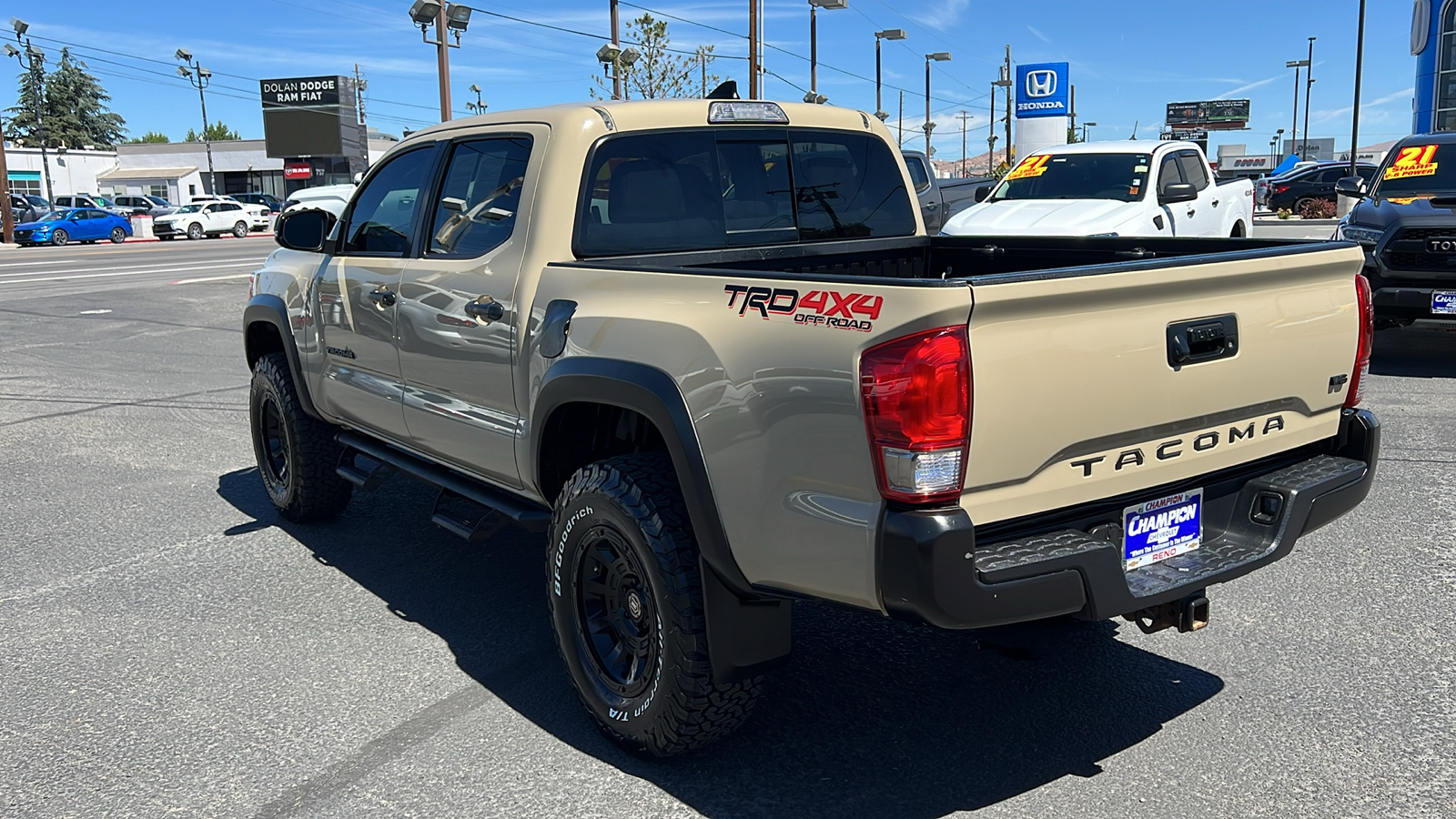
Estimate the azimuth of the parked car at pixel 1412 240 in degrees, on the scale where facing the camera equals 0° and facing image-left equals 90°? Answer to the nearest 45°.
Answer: approximately 0°

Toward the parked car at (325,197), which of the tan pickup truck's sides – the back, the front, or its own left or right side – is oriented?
front

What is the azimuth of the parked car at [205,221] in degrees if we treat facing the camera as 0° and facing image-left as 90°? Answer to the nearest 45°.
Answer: approximately 45°

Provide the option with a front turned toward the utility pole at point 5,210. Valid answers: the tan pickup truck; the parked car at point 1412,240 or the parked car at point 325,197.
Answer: the tan pickup truck

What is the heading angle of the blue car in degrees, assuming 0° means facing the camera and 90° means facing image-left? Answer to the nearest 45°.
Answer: approximately 45°

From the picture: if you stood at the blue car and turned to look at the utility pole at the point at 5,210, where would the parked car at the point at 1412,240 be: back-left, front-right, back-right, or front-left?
back-left

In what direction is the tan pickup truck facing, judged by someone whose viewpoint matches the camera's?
facing away from the viewer and to the left of the viewer

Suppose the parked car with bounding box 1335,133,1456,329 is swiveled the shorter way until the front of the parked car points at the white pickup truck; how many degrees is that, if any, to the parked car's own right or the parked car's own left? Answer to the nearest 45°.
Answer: approximately 135° to the parked car's own right

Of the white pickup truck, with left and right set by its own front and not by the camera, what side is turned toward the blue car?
right

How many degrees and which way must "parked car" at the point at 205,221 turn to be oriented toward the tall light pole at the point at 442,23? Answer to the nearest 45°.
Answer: approximately 45° to its left

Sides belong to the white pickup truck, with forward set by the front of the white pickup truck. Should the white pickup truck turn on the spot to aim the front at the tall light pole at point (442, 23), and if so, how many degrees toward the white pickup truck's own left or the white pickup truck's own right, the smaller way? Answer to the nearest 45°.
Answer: approximately 90° to the white pickup truck's own right

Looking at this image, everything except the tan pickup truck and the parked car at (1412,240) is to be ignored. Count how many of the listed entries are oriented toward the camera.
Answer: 1
